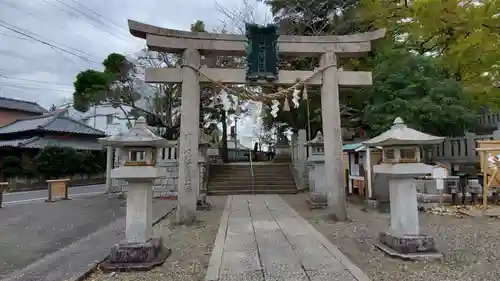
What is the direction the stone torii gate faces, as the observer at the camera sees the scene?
facing the viewer

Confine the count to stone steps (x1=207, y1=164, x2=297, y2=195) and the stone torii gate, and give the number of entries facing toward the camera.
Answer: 2

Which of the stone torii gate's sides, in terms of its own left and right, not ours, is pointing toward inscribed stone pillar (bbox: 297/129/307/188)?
back

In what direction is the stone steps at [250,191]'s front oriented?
toward the camera

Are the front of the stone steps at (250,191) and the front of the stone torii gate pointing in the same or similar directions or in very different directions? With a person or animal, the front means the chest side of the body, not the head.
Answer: same or similar directions

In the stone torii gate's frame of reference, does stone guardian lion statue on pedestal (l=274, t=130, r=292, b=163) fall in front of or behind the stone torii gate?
behind

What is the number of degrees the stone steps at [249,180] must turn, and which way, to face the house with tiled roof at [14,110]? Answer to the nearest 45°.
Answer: approximately 135° to its right

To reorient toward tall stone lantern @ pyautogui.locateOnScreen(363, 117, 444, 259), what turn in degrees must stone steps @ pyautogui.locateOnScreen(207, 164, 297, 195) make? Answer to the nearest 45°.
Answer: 0° — it already faces it

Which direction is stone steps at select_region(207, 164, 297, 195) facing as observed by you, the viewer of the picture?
facing the viewer

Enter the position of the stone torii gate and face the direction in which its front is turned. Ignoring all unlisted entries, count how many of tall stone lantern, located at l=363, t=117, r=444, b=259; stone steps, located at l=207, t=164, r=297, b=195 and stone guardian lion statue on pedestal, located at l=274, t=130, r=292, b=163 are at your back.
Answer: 2

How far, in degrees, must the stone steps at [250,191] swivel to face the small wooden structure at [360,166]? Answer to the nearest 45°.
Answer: approximately 45° to its left

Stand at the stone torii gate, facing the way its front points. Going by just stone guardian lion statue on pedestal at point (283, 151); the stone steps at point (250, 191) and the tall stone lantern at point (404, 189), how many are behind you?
2

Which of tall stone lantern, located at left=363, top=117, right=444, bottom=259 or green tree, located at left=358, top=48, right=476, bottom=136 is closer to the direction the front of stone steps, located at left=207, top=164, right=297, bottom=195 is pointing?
the tall stone lantern
